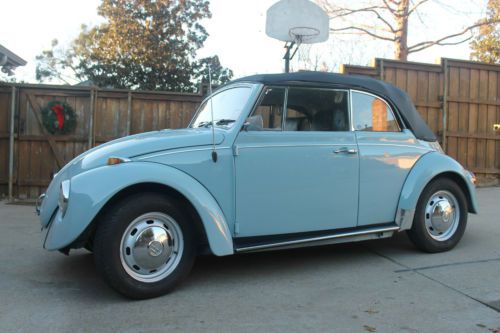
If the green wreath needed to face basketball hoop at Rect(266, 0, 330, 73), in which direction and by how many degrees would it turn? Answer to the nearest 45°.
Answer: approximately 90° to its left

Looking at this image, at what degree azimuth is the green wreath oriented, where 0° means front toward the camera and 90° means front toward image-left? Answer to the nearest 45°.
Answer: approximately 0°

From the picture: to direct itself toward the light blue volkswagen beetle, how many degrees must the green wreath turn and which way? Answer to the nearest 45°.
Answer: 0° — it already faces it

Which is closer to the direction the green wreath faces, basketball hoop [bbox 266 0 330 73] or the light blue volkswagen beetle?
the light blue volkswagen beetle

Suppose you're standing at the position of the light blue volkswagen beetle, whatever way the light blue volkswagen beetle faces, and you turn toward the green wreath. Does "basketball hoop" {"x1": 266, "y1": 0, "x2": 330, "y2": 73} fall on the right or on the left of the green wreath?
right
